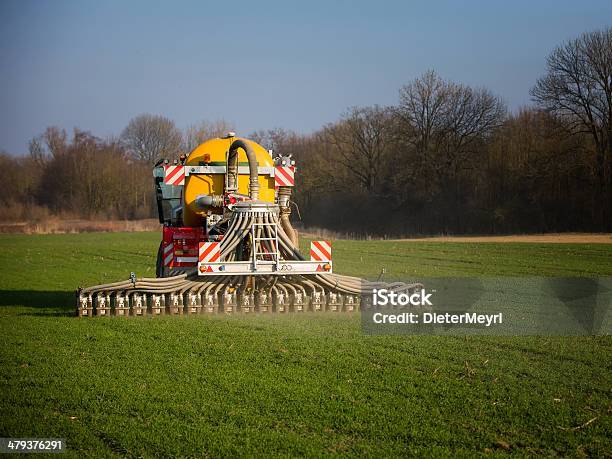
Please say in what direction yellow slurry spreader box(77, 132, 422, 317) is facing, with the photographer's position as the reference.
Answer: facing away from the viewer
